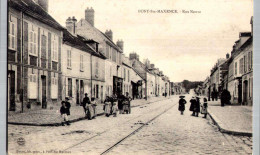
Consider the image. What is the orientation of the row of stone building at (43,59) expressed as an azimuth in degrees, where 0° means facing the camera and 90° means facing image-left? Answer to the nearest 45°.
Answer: approximately 315°
